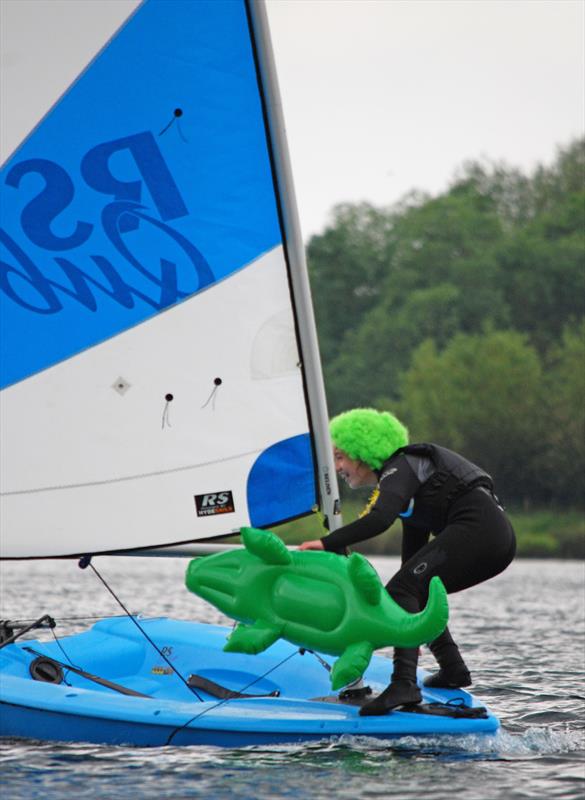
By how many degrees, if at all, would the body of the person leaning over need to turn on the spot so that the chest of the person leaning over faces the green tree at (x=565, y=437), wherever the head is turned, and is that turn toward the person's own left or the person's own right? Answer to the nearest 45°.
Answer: approximately 90° to the person's own right

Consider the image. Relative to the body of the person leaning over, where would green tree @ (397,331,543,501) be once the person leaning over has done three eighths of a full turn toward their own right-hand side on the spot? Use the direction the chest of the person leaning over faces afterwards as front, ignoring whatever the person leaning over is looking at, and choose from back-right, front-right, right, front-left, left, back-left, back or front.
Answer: front-left

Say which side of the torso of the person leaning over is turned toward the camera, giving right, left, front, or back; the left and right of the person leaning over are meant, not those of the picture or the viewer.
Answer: left

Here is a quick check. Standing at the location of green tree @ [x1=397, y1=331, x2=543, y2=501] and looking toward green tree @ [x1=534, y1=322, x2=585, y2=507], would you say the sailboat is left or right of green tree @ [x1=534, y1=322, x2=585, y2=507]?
right
